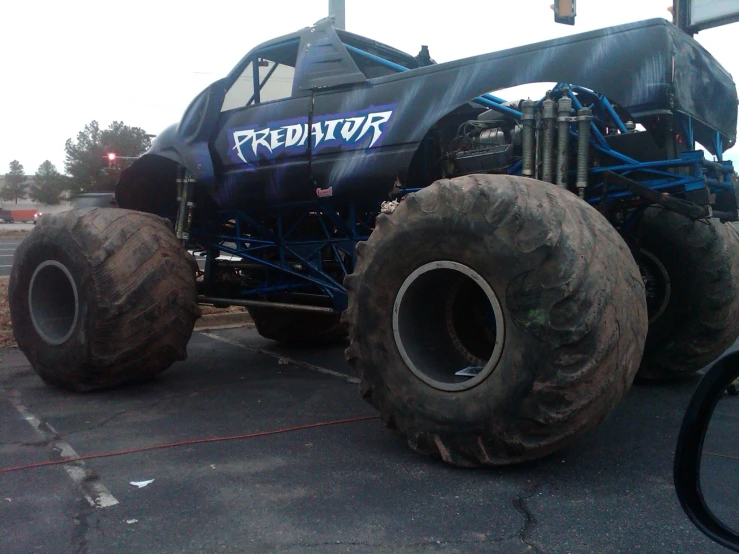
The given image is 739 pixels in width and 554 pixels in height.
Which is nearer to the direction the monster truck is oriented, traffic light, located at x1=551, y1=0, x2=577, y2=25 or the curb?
the curb

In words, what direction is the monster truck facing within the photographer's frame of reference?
facing away from the viewer and to the left of the viewer

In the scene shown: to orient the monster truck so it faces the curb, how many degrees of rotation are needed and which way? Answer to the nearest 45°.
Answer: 0° — it already faces it

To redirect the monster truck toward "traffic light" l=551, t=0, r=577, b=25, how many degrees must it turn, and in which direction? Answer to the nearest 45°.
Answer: approximately 45° to its right

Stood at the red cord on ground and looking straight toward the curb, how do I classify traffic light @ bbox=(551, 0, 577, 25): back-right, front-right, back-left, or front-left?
front-right

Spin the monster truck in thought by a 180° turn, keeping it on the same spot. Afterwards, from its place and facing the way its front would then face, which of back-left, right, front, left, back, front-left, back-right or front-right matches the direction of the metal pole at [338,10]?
back-left
